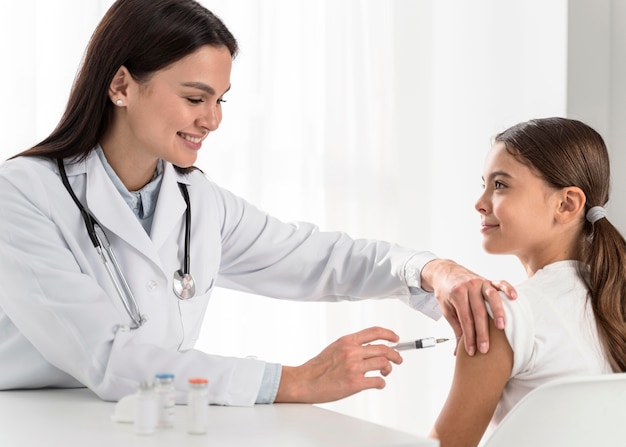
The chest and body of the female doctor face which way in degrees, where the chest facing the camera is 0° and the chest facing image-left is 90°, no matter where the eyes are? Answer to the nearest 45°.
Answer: approximately 315°

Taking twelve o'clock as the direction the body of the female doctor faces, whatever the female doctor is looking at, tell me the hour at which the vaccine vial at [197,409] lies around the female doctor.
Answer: The vaccine vial is roughly at 1 o'clock from the female doctor.

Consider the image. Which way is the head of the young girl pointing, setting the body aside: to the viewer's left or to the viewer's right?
to the viewer's left

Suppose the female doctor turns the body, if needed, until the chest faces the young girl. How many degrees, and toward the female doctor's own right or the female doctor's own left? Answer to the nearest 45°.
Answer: approximately 45° to the female doctor's own left
